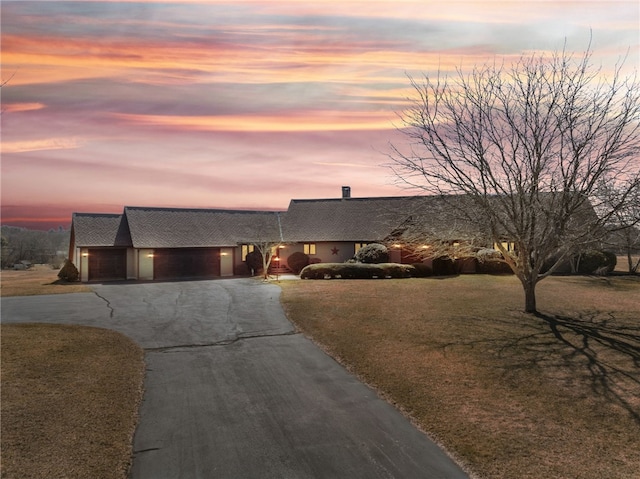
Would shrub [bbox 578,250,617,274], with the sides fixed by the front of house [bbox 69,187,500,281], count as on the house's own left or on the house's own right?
on the house's own left

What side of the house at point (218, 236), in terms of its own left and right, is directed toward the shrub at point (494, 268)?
left

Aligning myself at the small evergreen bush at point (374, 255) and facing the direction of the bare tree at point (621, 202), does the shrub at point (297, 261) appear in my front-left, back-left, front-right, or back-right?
back-left

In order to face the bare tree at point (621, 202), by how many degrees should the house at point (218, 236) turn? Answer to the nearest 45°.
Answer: approximately 45° to its left

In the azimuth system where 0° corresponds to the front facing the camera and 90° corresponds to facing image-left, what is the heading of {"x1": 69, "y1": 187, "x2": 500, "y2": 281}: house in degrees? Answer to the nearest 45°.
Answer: approximately 0°

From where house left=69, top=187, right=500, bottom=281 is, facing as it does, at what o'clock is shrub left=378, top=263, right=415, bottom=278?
The shrub is roughly at 10 o'clock from the house.

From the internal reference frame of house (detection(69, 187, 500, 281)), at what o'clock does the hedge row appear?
The hedge row is roughly at 10 o'clock from the house.

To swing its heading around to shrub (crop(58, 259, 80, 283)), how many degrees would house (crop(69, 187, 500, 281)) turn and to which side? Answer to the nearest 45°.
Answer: approximately 90° to its right

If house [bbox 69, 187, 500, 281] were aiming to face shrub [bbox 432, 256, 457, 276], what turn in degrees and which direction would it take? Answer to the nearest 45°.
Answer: approximately 90° to its left
